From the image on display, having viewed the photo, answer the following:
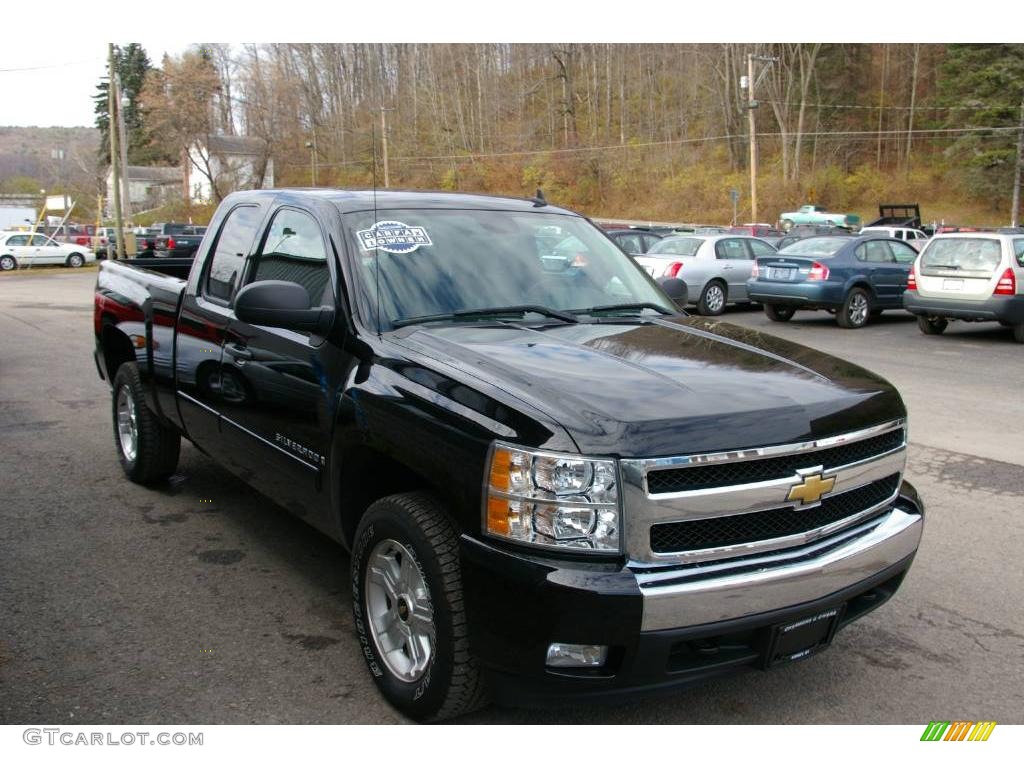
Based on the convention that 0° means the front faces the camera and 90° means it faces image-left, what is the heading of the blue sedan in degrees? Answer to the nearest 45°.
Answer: approximately 225°

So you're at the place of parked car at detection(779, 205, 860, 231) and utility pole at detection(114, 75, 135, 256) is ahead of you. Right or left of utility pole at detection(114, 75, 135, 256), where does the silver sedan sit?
left

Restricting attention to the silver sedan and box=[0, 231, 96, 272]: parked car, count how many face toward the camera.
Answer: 0

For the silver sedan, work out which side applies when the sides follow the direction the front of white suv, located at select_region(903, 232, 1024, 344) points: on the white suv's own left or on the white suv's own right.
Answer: on the white suv's own left

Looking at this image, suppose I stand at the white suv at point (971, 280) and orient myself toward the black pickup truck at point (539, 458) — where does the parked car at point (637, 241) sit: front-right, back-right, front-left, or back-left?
back-right
